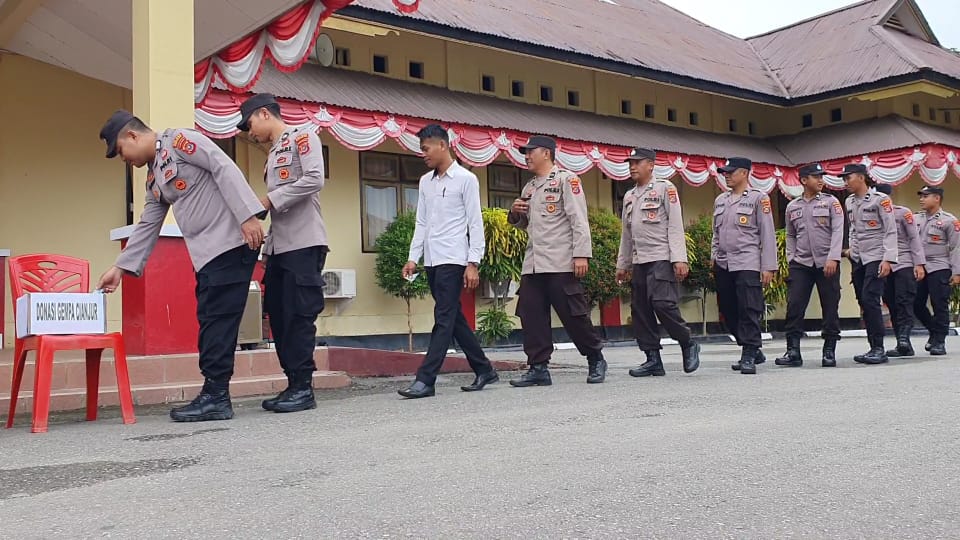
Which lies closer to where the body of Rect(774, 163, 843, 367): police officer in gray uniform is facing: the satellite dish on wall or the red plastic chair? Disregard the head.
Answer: the red plastic chair

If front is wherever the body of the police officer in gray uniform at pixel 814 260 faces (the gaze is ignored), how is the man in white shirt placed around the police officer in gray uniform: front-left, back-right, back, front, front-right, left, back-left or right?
front-right

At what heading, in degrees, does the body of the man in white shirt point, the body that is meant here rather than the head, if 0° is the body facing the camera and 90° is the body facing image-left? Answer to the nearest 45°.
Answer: approximately 45°

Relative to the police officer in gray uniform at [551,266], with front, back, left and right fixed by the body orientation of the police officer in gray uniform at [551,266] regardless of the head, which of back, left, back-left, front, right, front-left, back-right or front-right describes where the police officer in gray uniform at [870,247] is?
back

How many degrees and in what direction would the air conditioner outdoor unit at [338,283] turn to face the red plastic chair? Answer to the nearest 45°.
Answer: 0° — it already faces it

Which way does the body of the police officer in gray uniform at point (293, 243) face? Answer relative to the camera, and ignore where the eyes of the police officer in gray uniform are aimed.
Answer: to the viewer's left

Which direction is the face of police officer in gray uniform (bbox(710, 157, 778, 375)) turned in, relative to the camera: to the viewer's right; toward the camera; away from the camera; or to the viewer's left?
to the viewer's left

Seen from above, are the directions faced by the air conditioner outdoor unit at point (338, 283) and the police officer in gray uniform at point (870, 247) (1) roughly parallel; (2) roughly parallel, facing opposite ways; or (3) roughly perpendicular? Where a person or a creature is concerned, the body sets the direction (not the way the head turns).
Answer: roughly perpendicular

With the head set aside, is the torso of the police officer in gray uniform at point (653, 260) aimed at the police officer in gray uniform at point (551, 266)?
yes

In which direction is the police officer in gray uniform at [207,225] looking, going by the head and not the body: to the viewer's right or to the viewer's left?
to the viewer's left

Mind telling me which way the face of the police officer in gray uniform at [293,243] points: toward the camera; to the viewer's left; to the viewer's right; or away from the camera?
to the viewer's left

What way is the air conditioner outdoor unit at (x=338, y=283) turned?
toward the camera

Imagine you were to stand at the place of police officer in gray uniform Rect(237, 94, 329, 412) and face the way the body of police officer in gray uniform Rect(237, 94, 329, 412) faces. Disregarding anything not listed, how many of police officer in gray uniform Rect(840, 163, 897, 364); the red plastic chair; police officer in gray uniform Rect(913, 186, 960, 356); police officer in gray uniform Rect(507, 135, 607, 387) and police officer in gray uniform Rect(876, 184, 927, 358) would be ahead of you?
1

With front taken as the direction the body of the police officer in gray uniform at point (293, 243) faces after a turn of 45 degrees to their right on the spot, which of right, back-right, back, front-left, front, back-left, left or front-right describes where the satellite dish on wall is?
front-right

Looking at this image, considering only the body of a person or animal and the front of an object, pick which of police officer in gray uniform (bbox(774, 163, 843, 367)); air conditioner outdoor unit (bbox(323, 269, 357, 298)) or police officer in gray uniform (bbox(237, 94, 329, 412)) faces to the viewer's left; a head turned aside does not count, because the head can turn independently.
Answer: police officer in gray uniform (bbox(237, 94, 329, 412))

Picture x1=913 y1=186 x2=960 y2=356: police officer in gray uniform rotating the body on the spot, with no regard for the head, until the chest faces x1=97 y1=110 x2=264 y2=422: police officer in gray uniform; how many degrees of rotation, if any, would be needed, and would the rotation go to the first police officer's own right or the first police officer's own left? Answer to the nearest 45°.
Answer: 0° — they already face them

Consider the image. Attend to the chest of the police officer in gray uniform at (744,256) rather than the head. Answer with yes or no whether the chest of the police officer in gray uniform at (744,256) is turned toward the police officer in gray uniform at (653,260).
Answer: yes

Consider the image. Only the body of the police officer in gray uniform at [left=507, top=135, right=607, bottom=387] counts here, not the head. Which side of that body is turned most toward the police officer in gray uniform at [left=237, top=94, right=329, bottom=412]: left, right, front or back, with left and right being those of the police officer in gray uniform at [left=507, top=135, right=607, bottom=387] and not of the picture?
front
